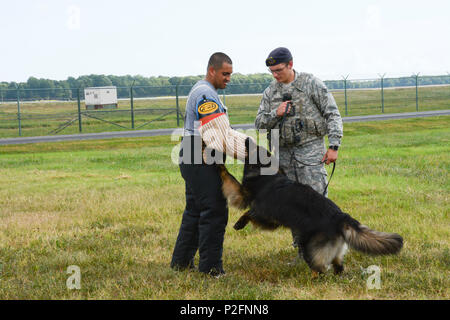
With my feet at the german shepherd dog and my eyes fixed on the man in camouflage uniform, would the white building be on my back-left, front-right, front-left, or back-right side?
front-left

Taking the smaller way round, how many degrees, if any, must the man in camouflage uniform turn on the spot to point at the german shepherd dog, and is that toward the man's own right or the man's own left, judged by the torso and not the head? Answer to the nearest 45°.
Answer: approximately 45° to the man's own left

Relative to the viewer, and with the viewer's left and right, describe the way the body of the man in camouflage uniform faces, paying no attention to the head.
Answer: facing the viewer and to the left of the viewer

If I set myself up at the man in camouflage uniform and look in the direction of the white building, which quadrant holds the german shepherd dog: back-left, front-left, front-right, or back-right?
back-left

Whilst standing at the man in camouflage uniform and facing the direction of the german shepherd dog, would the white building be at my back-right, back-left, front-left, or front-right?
back-right

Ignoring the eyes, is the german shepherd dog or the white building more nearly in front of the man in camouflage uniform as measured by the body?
the german shepherd dog

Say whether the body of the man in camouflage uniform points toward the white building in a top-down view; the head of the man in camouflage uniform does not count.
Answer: no

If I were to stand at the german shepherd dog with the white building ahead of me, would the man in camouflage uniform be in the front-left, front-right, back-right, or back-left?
front-right

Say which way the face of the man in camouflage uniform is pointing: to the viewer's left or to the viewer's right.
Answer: to the viewer's left
